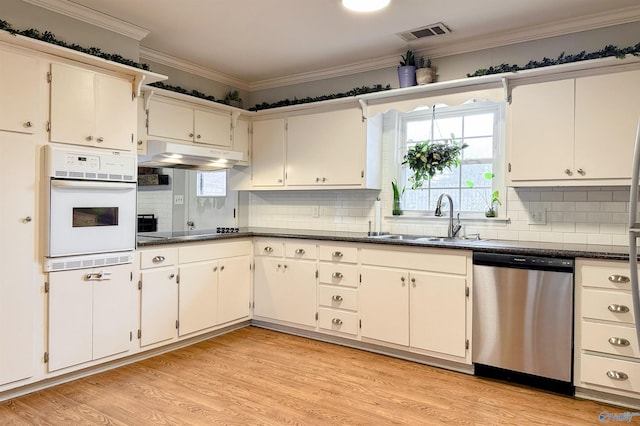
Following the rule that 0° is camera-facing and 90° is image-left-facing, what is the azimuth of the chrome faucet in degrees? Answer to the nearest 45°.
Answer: approximately 45°

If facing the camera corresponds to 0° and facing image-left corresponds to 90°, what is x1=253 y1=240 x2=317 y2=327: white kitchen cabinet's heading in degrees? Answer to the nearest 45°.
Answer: approximately 45°

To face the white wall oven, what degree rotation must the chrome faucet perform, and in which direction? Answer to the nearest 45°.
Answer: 0° — it already faces it

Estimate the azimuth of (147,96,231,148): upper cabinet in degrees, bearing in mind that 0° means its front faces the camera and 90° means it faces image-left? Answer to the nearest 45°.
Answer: approximately 315°

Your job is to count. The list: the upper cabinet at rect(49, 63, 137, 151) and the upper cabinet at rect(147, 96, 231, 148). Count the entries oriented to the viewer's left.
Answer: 0

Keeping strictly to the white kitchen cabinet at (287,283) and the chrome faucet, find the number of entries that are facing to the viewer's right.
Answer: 0
